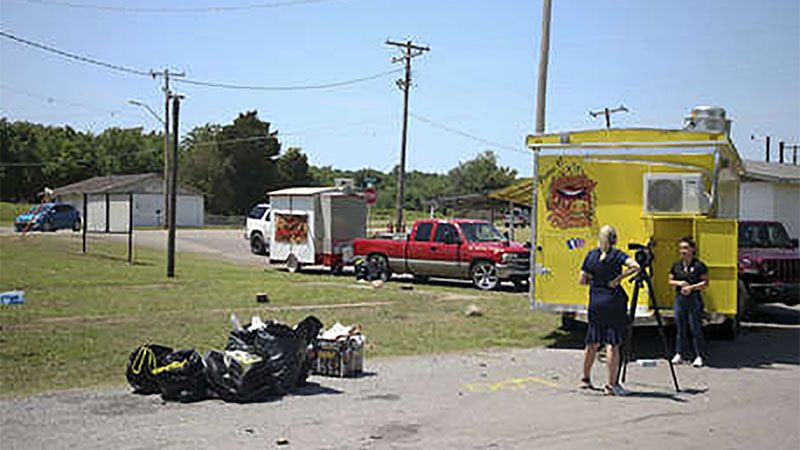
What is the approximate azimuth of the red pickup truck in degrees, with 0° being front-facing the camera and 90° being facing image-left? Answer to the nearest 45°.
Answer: approximately 315°

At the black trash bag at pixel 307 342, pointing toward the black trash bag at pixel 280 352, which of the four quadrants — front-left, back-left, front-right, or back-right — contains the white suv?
back-right

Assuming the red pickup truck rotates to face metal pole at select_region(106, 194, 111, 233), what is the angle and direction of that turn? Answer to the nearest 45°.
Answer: approximately 180°

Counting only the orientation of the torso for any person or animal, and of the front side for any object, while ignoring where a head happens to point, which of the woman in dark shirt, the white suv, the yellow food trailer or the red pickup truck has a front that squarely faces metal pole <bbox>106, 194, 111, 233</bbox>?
the white suv

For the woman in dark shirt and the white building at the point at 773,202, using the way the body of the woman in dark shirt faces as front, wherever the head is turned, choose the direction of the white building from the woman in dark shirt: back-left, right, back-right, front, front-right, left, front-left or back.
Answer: back

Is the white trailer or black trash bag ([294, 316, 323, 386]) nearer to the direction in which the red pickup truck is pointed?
the black trash bag

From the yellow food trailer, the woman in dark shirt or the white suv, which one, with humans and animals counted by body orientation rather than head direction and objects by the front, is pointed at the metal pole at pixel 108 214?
the white suv
